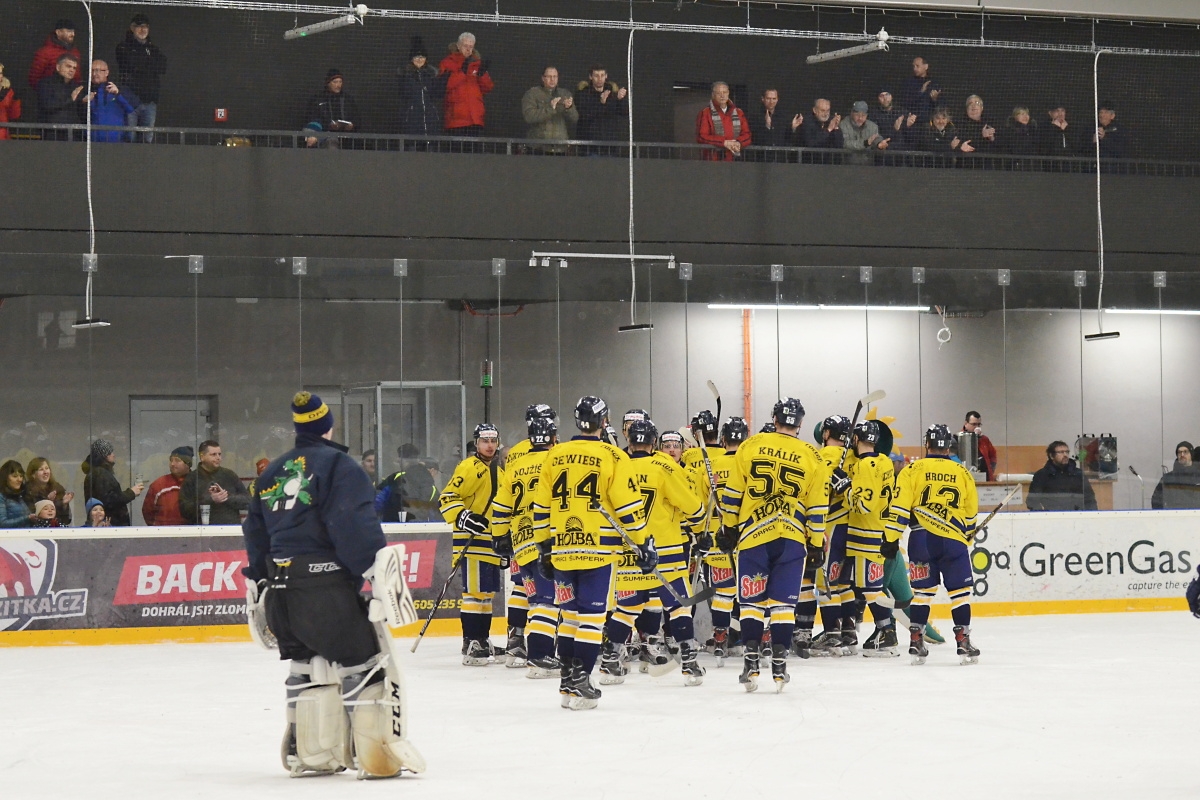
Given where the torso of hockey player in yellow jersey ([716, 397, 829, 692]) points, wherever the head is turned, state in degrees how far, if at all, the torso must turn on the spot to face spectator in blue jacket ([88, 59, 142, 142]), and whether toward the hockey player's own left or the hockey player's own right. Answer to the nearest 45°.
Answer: approximately 45° to the hockey player's own left

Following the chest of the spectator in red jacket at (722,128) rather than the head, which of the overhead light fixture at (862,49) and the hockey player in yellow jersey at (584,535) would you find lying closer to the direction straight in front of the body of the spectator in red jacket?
the hockey player in yellow jersey

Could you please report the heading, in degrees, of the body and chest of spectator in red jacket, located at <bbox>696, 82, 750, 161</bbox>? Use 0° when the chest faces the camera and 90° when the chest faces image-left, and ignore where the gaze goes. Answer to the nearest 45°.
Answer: approximately 0°

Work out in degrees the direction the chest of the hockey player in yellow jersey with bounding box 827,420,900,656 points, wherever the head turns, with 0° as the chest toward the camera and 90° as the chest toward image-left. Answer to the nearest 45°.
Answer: approximately 135°

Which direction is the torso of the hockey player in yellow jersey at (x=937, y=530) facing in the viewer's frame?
away from the camera

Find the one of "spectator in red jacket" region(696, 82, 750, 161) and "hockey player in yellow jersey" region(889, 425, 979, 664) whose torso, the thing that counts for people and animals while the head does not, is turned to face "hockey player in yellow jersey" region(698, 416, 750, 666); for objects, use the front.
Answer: the spectator in red jacket

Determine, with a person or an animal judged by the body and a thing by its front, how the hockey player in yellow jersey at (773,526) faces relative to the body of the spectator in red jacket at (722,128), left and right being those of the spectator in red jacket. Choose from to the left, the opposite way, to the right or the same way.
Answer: the opposite way

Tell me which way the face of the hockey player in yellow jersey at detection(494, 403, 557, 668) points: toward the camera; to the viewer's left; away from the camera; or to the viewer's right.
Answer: away from the camera

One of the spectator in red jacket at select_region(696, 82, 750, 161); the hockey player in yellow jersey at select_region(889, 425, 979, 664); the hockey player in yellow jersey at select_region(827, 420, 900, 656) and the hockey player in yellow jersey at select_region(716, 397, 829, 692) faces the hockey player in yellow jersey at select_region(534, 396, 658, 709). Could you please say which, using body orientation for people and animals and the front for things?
the spectator in red jacket

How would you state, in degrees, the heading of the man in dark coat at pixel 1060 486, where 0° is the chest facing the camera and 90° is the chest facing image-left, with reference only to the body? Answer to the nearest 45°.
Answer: approximately 0°
